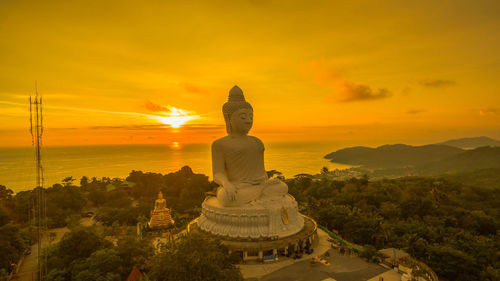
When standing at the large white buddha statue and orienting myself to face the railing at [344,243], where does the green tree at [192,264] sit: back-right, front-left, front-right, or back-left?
back-right

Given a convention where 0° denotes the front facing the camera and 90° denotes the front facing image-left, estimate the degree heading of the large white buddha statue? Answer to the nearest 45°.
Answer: approximately 315°

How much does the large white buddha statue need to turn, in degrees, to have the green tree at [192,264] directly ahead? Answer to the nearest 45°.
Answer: approximately 45° to its right

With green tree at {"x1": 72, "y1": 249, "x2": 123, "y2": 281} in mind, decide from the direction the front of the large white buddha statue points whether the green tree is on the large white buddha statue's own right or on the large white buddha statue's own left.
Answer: on the large white buddha statue's own right

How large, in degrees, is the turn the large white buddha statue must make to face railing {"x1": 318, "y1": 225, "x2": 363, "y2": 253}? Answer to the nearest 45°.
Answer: approximately 45° to its left

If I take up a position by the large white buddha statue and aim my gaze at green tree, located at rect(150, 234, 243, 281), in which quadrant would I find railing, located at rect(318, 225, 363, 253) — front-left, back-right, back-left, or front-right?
back-left
